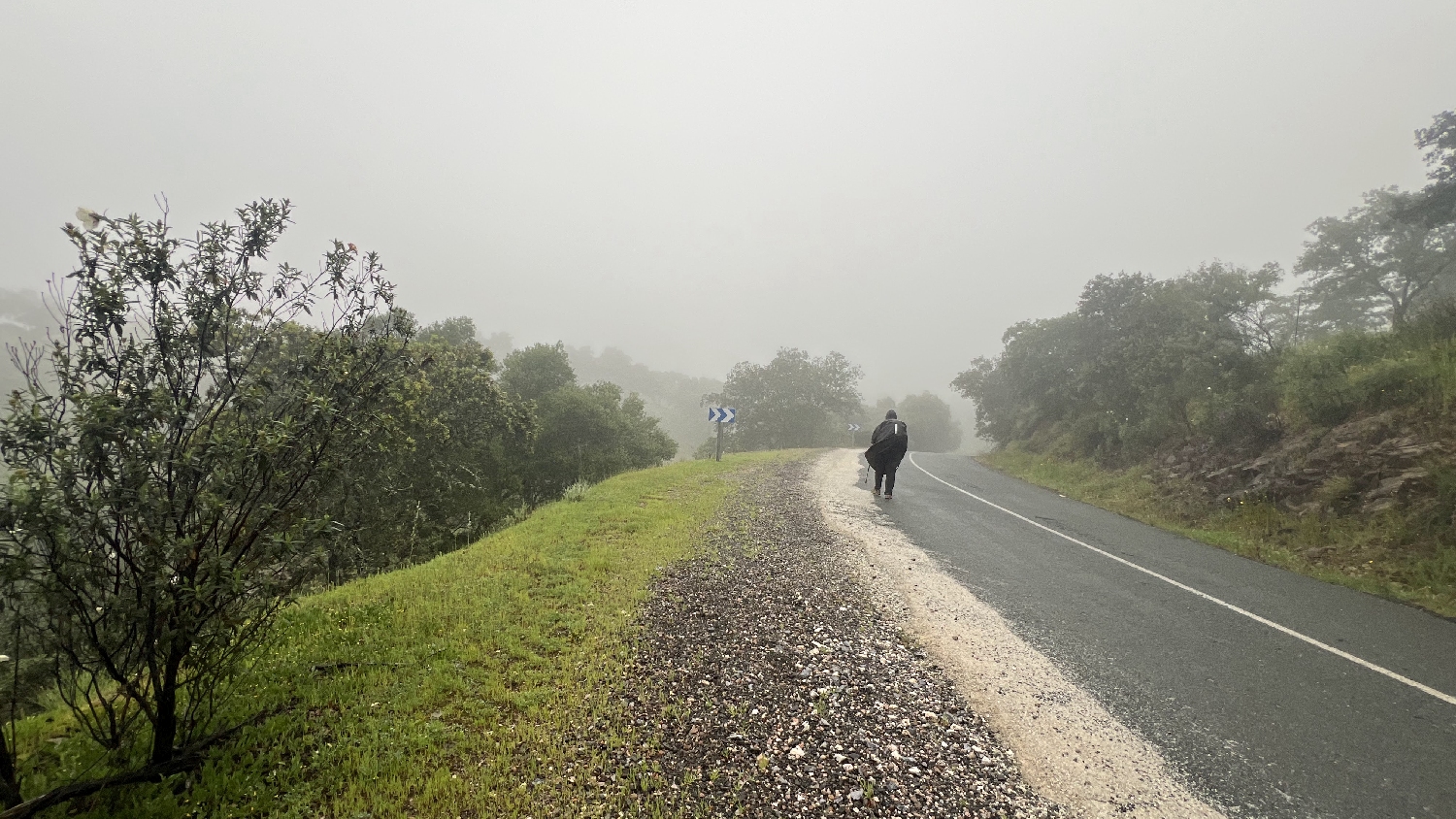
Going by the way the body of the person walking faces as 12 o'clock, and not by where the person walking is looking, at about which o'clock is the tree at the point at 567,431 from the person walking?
The tree is roughly at 10 o'clock from the person walking.

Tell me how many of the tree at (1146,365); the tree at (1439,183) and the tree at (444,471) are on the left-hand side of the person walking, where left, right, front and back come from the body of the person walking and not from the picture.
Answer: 1

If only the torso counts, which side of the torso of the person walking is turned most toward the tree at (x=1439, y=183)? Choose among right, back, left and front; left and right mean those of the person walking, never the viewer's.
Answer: right

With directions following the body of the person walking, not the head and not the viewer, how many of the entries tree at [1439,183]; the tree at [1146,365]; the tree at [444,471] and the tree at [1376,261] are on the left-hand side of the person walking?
1

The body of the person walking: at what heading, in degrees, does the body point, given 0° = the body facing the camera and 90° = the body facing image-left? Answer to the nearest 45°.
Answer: approximately 180°

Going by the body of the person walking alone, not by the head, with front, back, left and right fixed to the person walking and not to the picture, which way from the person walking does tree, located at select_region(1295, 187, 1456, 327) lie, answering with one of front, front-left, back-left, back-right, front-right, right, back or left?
front-right

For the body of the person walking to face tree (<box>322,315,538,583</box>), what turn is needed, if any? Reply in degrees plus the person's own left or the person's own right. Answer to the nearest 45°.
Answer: approximately 90° to the person's own left

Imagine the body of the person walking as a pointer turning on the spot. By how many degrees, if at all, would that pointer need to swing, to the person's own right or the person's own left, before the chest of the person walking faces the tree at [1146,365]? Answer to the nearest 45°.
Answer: approximately 45° to the person's own right

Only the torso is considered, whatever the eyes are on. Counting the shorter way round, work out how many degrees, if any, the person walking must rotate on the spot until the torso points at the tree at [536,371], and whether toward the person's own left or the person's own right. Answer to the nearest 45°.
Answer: approximately 45° to the person's own left

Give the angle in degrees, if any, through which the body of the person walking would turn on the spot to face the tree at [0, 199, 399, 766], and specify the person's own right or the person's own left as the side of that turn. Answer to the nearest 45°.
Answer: approximately 180°
